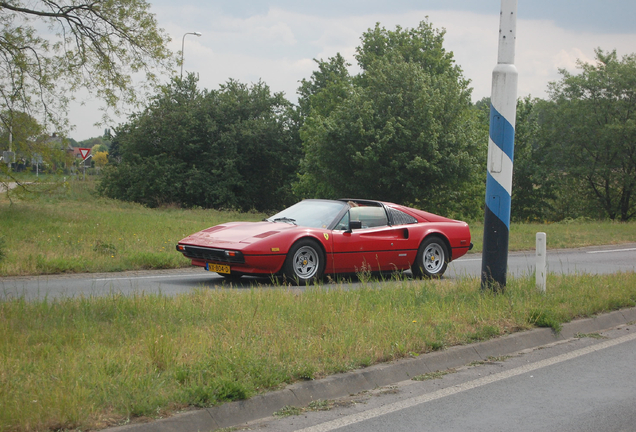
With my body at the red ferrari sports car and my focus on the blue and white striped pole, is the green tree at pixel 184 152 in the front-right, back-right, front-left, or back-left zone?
back-left

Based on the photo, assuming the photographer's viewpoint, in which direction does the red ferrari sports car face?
facing the viewer and to the left of the viewer

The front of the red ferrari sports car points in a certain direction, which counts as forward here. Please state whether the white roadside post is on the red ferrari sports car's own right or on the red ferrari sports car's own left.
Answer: on the red ferrari sports car's own left

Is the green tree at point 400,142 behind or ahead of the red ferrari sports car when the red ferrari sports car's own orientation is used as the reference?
behind

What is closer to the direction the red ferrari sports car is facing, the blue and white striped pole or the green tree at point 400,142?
the blue and white striped pole

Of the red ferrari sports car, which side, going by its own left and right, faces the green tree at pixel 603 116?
back
